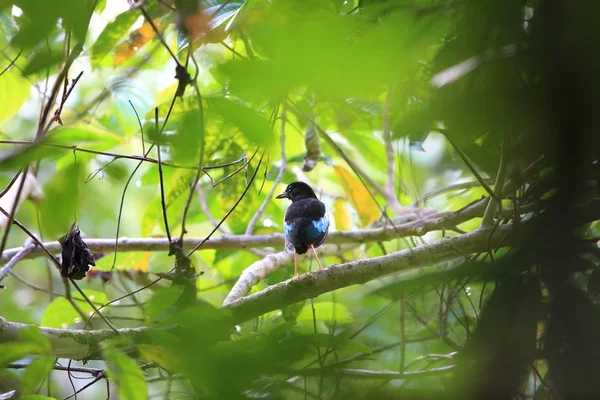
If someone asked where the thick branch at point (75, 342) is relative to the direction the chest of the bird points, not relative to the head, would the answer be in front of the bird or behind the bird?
behind

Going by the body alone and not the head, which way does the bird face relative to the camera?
away from the camera
